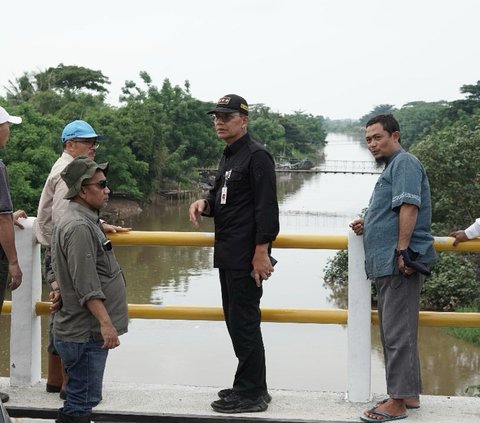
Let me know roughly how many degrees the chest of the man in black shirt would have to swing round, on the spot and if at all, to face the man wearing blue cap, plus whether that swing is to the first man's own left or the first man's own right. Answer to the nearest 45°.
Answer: approximately 45° to the first man's own right

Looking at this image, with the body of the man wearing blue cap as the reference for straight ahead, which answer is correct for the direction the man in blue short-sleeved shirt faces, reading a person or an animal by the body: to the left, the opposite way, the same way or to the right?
the opposite way

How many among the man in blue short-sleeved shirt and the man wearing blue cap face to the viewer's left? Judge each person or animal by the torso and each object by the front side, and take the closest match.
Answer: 1

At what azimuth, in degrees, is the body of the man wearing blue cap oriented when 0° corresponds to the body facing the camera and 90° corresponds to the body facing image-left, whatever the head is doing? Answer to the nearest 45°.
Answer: approximately 270°

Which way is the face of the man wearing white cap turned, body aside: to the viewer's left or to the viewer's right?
to the viewer's right

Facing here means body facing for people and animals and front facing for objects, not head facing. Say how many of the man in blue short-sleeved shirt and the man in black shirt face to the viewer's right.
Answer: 0

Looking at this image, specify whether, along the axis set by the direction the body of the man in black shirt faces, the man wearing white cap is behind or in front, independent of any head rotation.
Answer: in front

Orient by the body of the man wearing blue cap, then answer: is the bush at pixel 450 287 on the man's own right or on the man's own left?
on the man's own left

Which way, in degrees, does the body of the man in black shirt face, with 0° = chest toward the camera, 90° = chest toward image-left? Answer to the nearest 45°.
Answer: approximately 45°

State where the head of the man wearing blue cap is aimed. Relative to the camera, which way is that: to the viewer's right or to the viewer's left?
to the viewer's right

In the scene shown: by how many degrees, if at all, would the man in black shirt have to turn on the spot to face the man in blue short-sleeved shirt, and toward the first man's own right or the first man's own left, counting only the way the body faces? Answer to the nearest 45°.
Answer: approximately 135° to the first man's own left

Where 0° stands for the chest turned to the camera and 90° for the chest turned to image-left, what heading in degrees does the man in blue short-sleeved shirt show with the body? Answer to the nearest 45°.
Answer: approximately 90°
